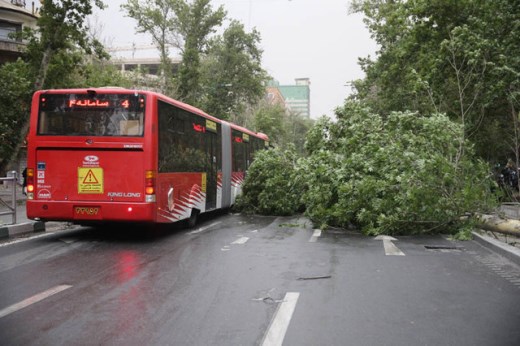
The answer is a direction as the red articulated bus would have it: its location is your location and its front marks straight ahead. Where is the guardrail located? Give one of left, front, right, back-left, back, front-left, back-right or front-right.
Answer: back

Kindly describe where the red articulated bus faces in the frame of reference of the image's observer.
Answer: facing away from the viewer and to the right of the viewer
